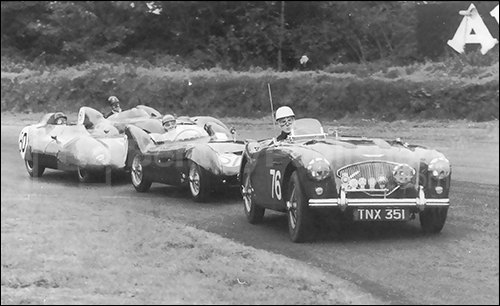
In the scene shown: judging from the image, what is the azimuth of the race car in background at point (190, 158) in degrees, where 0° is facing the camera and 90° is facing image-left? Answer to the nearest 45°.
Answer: approximately 315°

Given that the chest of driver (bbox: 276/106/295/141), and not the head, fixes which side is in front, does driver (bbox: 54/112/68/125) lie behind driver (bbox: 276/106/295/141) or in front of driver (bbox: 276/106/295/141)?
behind

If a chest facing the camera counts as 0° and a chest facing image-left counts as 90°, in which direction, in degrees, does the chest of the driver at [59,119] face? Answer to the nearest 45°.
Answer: approximately 315°

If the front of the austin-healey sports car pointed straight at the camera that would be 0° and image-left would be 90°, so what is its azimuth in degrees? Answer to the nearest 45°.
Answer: approximately 315°

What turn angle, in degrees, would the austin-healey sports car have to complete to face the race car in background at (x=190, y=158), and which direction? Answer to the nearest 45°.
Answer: approximately 180°

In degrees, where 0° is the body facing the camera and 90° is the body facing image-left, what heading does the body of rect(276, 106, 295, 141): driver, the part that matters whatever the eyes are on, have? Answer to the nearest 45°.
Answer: approximately 315°
